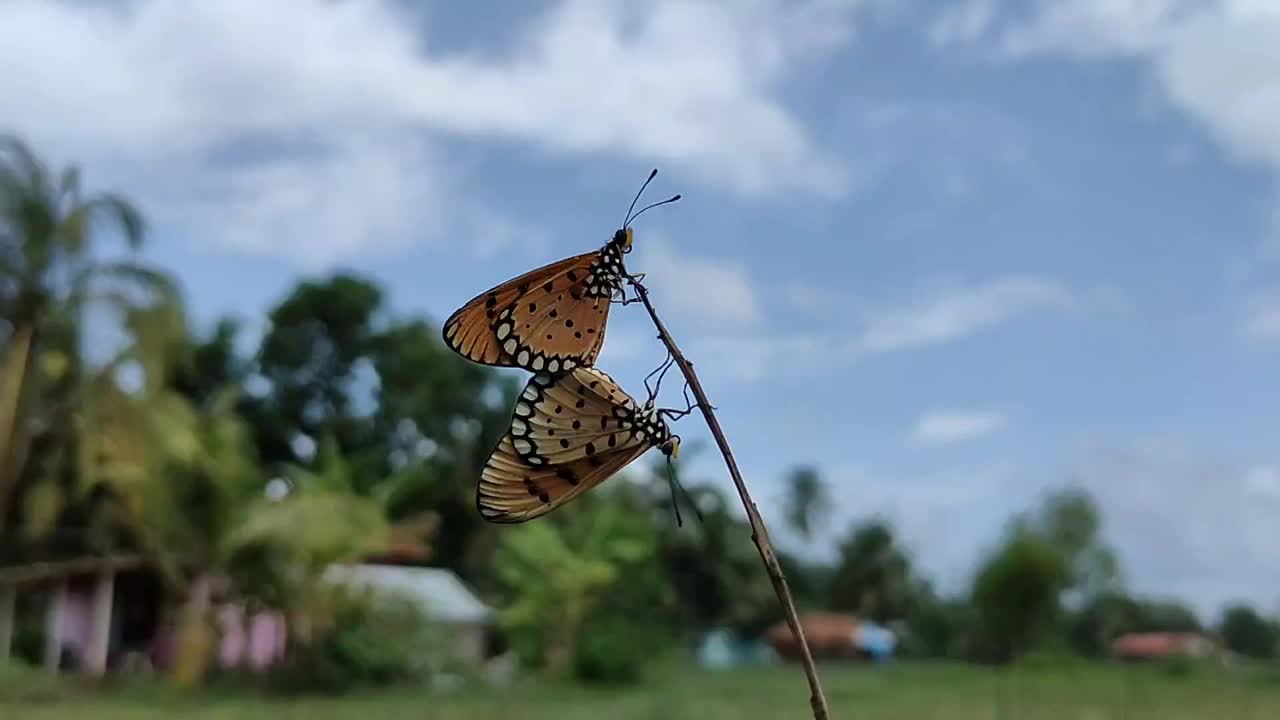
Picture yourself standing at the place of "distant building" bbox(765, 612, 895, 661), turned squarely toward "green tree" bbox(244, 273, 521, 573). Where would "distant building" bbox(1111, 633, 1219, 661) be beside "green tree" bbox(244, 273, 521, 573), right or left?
left

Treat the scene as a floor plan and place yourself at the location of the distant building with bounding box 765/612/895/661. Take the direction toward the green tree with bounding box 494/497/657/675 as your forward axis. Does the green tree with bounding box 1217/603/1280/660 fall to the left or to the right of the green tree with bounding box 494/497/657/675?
left

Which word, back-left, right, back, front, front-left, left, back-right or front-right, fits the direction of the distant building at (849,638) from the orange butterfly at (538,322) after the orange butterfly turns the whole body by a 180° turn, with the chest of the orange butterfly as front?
right

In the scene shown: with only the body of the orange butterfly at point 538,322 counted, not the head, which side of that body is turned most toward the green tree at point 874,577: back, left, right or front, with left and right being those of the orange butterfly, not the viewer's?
left

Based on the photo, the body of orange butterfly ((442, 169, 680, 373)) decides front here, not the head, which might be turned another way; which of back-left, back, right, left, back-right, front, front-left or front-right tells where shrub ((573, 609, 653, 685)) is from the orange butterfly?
left

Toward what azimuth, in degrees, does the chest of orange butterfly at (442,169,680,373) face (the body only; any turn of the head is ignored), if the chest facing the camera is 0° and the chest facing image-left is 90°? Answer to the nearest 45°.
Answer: approximately 270°

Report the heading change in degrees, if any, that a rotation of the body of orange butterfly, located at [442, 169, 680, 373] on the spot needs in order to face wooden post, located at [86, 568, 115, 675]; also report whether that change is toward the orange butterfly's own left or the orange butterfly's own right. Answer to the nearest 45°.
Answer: approximately 90° to the orange butterfly's own left

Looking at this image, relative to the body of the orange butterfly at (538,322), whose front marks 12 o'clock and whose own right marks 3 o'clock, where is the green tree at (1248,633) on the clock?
The green tree is roughly at 10 o'clock from the orange butterfly.

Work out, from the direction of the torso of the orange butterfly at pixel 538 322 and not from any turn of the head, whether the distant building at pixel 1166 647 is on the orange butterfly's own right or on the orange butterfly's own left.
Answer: on the orange butterfly's own left

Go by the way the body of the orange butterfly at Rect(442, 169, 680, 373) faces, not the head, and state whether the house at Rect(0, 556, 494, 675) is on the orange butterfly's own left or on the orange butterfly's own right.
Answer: on the orange butterfly's own left
